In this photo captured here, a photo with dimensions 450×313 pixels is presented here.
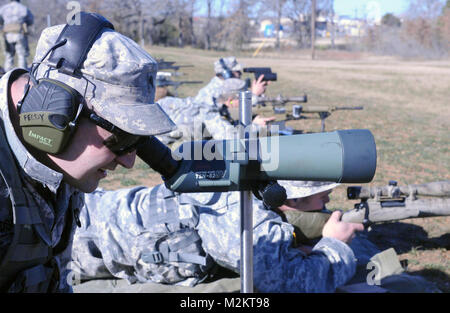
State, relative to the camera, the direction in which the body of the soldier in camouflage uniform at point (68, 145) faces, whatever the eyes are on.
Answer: to the viewer's right

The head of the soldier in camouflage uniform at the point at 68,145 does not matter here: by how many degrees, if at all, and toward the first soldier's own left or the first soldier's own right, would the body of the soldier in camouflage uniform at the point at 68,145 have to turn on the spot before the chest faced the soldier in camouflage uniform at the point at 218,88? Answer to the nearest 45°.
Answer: approximately 90° to the first soldier's own left

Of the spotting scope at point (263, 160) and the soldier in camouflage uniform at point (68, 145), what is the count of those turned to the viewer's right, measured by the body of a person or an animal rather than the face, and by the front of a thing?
2

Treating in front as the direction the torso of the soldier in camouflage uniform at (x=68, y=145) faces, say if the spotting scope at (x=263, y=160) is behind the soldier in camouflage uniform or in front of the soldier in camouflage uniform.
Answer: in front

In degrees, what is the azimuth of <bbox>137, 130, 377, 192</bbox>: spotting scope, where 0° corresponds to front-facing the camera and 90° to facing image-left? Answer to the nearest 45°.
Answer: approximately 270°

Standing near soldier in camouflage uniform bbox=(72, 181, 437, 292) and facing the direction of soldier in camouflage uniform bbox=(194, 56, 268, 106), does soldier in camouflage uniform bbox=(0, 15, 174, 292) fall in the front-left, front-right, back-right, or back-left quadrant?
back-left

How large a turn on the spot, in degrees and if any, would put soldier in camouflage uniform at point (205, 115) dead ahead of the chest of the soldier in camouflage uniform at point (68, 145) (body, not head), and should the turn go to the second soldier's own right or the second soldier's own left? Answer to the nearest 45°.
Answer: approximately 90° to the second soldier's own left

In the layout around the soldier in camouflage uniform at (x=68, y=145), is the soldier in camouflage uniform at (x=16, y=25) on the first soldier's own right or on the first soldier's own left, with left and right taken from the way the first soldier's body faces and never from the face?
on the first soldier's own left

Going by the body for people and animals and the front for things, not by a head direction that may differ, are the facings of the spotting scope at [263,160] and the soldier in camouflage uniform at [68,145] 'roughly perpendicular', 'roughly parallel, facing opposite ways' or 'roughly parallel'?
roughly parallel

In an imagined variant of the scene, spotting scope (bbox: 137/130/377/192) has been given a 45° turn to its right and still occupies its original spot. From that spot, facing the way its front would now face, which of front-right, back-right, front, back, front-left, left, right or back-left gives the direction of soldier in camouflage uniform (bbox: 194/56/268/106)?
back-left

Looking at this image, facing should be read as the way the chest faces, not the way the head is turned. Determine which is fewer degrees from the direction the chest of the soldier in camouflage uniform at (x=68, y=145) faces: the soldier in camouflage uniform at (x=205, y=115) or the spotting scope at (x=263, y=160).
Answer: the spotting scope

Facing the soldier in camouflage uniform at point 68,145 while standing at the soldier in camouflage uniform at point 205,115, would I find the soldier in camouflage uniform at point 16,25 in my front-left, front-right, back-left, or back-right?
back-right
